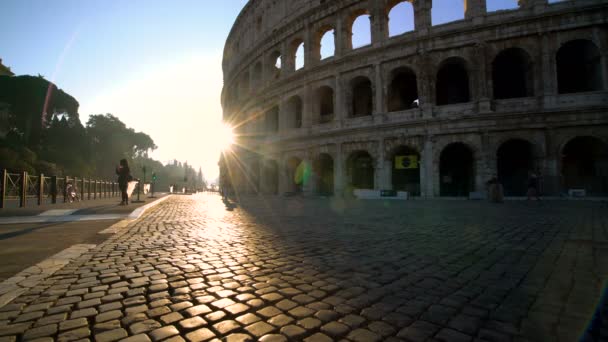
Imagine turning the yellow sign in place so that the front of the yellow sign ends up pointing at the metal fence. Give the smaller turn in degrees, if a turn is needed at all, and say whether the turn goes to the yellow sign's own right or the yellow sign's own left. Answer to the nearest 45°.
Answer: approximately 45° to the yellow sign's own right

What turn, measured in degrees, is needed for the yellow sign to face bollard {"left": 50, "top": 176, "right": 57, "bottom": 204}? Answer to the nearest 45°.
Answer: approximately 45° to its right

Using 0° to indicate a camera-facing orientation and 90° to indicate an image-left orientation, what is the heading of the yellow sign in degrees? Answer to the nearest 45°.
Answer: approximately 0°
